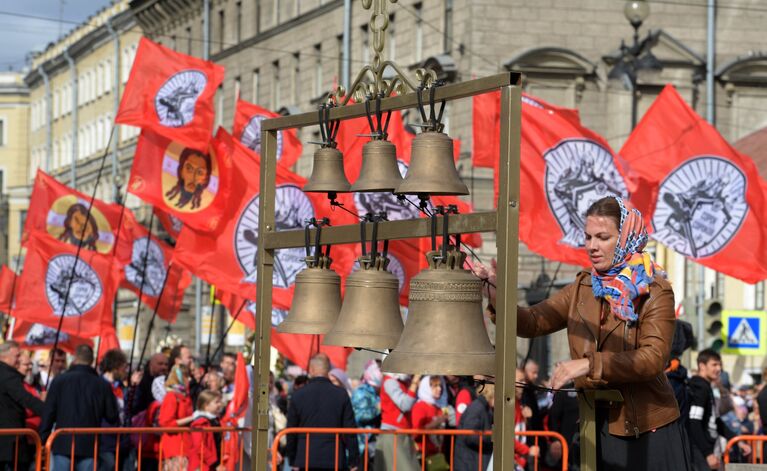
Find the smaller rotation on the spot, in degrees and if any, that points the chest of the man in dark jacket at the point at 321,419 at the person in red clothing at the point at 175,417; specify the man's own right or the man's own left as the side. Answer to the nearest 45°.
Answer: approximately 45° to the man's own left

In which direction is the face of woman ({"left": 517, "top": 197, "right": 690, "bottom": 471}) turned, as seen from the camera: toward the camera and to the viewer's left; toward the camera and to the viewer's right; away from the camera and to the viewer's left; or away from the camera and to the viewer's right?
toward the camera and to the viewer's left

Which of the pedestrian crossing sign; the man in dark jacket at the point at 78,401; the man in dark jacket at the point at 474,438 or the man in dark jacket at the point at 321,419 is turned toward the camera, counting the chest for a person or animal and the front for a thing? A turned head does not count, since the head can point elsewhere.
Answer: the pedestrian crossing sign

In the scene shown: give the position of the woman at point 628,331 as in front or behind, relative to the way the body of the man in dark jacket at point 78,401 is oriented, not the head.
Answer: behind

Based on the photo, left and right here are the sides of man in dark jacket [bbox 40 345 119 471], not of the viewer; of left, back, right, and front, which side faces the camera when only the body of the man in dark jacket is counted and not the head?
back

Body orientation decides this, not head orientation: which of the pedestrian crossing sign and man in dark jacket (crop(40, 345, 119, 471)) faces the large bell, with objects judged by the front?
the pedestrian crossing sign

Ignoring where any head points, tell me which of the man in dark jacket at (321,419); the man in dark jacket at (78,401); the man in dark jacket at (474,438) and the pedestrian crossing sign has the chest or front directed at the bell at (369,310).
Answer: the pedestrian crossing sign

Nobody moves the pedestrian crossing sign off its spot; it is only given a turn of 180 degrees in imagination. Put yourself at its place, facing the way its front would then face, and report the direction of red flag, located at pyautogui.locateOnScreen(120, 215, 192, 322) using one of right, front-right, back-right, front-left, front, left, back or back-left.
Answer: left

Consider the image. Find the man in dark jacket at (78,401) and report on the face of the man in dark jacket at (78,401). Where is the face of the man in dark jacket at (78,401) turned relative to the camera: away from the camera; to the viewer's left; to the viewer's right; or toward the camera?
away from the camera

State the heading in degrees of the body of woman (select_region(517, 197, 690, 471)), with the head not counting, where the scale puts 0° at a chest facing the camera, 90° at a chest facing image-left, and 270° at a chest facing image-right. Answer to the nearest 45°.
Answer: approximately 45°

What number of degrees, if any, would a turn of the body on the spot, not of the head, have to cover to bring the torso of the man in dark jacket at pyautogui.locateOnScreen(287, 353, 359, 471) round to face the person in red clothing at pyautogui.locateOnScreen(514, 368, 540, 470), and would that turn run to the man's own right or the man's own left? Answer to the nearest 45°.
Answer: approximately 45° to the man's own right

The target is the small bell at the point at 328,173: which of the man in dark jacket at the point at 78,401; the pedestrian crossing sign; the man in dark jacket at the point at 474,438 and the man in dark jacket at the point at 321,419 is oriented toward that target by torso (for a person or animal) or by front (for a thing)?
the pedestrian crossing sign

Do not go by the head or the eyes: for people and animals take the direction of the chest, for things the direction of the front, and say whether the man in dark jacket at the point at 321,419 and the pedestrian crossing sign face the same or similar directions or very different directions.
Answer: very different directions
